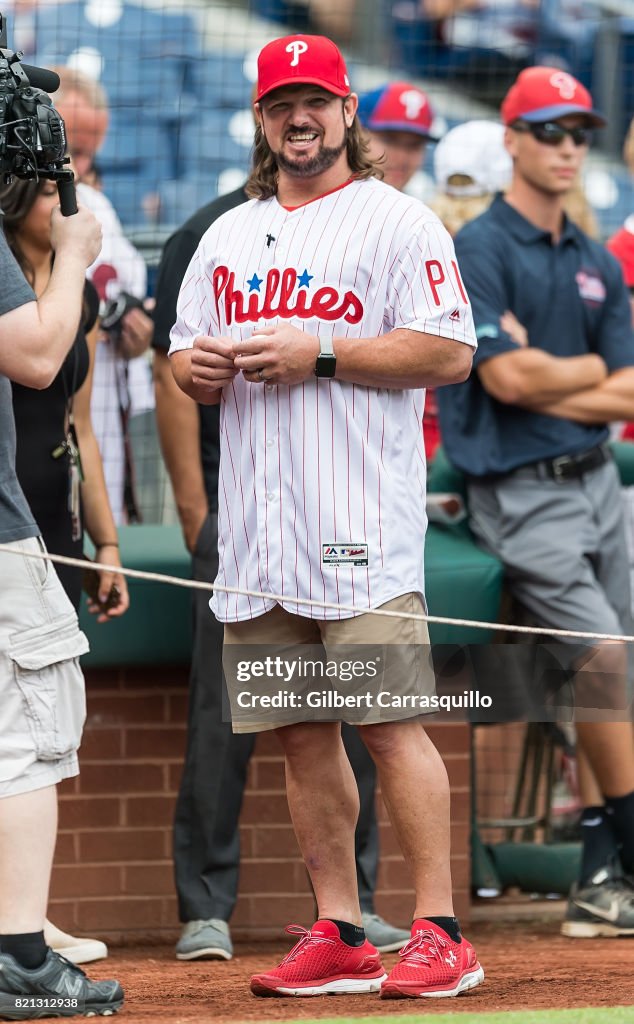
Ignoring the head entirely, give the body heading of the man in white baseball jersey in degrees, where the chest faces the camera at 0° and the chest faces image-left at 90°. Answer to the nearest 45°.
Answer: approximately 45°

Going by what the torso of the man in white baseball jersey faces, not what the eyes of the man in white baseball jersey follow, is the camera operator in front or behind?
in front

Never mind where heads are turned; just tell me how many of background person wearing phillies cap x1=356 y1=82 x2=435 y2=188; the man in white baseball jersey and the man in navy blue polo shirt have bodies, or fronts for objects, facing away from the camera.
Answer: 0

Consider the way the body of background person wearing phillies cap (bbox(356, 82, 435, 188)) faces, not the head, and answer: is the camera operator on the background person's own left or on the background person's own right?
on the background person's own right

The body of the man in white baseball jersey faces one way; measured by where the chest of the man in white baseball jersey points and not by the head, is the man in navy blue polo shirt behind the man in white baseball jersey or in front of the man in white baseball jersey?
behind

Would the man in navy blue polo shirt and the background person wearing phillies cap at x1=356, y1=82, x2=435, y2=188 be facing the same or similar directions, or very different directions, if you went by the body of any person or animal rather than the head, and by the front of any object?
same or similar directions

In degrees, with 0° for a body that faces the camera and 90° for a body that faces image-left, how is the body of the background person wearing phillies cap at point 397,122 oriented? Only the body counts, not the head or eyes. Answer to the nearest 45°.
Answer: approximately 315°

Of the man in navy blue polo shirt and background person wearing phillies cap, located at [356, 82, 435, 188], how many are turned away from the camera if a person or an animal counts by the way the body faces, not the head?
0

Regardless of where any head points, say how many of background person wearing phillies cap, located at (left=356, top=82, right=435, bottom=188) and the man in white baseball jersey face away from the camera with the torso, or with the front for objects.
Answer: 0
